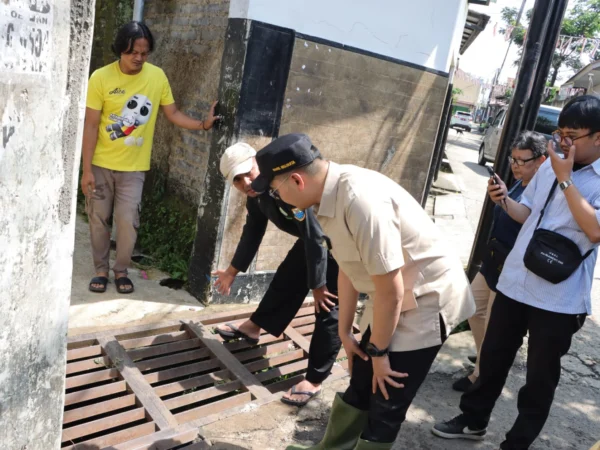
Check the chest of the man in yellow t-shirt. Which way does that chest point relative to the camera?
toward the camera

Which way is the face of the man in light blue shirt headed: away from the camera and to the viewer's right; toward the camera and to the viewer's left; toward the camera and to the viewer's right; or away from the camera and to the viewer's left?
toward the camera and to the viewer's left

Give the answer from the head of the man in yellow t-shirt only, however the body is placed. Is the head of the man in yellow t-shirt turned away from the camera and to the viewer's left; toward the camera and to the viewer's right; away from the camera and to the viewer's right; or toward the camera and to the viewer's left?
toward the camera and to the viewer's right

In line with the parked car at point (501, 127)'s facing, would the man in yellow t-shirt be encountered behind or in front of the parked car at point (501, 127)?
in front

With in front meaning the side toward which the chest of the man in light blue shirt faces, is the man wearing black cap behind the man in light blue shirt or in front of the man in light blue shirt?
in front

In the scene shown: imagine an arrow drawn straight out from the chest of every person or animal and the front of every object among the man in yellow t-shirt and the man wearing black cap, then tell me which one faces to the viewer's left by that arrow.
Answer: the man wearing black cap

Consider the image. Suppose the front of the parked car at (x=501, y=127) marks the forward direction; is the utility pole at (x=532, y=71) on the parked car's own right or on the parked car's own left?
on the parked car's own left

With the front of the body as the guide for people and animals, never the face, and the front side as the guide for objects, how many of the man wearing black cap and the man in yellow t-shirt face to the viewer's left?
1

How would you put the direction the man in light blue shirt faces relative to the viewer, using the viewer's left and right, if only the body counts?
facing the viewer and to the left of the viewer

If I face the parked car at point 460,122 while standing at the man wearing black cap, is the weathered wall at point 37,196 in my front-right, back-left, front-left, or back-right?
back-left

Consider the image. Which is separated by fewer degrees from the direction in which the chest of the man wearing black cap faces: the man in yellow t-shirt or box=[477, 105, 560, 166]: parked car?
the man in yellow t-shirt

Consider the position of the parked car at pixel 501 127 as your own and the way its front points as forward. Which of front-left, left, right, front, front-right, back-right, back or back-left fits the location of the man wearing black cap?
front-left

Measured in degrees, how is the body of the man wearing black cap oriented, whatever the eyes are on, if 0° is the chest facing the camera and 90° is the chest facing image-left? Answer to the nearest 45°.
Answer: approximately 90°

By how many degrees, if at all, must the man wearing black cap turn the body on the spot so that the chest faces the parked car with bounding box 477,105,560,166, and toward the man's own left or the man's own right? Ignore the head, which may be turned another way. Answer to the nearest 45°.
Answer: approximately 90° to the man's own right
